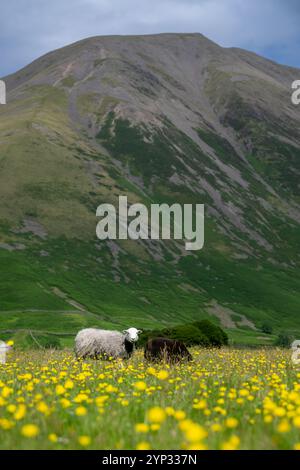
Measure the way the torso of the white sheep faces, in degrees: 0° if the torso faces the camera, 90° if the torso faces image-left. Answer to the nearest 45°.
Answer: approximately 270°

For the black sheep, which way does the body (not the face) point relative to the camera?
to the viewer's right

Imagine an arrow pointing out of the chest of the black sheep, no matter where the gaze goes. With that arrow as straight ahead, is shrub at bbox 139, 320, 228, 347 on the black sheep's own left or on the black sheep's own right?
on the black sheep's own left

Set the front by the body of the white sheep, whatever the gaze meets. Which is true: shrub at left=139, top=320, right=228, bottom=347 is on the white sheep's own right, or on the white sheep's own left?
on the white sheep's own left

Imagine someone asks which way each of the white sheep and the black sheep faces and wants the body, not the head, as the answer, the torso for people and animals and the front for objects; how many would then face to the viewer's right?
2
